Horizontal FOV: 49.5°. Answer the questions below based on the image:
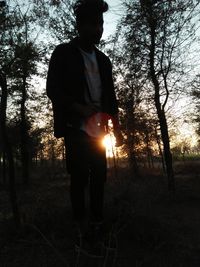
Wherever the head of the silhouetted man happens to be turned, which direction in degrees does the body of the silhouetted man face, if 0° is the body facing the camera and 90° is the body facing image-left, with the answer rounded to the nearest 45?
approximately 315°

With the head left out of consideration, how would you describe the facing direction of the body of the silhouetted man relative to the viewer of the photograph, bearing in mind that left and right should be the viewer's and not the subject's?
facing the viewer and to the right of the viewer
